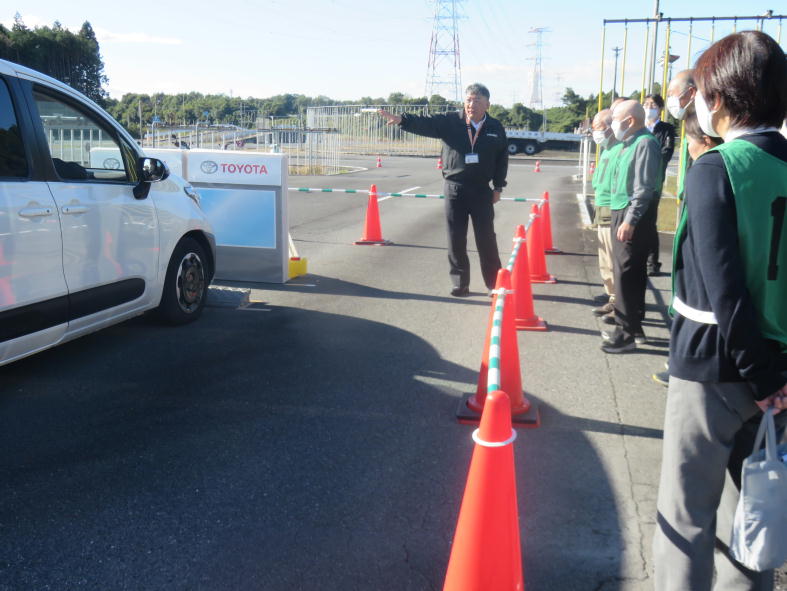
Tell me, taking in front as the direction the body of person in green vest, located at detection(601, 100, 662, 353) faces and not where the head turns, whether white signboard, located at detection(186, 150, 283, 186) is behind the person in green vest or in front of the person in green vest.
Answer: in front

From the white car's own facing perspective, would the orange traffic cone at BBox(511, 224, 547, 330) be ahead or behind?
ahead

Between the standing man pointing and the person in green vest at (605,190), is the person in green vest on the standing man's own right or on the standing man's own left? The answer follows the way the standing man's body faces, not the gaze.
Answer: on the standing man's own left

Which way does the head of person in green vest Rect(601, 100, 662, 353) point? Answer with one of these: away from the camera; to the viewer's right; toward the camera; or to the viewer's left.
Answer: to the viewer's left

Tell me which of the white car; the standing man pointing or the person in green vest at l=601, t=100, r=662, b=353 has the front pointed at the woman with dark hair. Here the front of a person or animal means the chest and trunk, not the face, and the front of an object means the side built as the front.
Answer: the standing man pointing

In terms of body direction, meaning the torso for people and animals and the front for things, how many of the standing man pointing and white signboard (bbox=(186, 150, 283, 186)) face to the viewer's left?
0

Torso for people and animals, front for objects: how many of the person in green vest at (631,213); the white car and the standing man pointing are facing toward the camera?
1

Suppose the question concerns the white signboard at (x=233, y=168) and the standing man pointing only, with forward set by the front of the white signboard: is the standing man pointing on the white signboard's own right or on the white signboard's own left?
on the white signboard's own left

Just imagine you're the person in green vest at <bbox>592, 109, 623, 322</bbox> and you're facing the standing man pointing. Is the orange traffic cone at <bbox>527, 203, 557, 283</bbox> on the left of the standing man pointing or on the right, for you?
right

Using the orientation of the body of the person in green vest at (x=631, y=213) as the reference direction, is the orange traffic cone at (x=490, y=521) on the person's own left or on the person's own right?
on the person's own left

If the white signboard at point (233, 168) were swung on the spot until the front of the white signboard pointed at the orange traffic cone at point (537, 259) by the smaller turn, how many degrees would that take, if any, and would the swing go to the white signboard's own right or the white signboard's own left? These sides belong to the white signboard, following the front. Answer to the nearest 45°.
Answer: approximately 90° to the white signboard's own left

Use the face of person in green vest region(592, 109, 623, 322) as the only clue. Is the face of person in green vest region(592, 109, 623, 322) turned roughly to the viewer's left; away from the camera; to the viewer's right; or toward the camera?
to the viewer's left

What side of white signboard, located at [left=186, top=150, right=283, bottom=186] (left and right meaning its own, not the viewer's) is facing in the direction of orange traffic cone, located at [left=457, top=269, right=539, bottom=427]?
front

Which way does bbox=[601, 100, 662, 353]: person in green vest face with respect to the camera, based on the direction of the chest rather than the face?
to the viewer's left
